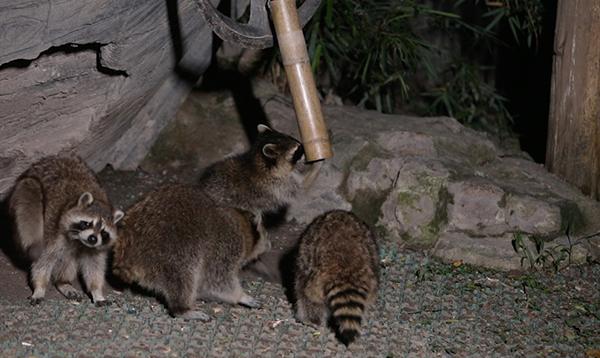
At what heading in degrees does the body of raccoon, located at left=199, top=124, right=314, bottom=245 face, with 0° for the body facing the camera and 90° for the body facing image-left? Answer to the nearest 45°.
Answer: approximately 270°

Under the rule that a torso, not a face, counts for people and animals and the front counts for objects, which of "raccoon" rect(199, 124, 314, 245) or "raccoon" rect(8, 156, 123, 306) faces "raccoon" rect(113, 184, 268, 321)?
"raccoon" rect(8, 156, 123, 306)

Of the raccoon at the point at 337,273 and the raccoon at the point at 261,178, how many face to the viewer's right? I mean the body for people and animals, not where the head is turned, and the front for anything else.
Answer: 1

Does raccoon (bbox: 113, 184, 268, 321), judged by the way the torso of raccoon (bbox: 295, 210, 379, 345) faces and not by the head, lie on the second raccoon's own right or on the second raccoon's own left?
on the second raccoon's own left

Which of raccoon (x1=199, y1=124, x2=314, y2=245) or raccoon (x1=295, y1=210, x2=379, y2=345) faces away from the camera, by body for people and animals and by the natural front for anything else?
raccoon (x1=295, y1=210, x2=379, y2=345)

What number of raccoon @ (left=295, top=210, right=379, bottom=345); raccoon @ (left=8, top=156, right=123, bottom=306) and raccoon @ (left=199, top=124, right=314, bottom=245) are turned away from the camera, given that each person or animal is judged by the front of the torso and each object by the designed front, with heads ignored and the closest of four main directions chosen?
1

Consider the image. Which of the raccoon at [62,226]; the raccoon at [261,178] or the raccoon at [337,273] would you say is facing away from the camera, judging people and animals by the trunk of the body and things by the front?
the raccoon at [337,273]

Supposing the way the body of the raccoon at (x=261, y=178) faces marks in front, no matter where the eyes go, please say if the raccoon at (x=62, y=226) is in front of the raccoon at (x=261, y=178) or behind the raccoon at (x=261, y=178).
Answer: behind

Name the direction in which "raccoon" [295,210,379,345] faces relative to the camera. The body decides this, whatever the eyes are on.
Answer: away from the camera

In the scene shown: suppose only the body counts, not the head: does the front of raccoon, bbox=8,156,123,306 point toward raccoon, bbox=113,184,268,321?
yes

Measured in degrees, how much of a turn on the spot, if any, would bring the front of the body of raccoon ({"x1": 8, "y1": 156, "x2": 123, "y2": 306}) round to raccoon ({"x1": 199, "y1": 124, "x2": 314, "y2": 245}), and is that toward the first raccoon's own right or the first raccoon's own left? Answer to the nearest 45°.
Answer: approximately 45° to the first raccoon's own left

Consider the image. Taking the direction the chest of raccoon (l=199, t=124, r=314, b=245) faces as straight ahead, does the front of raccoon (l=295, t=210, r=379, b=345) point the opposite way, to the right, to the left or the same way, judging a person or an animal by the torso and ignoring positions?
to the left

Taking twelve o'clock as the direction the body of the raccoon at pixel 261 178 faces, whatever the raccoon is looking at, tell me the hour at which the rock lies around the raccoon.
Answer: The rock is roughly at 12 o'clock from the raccoon.
